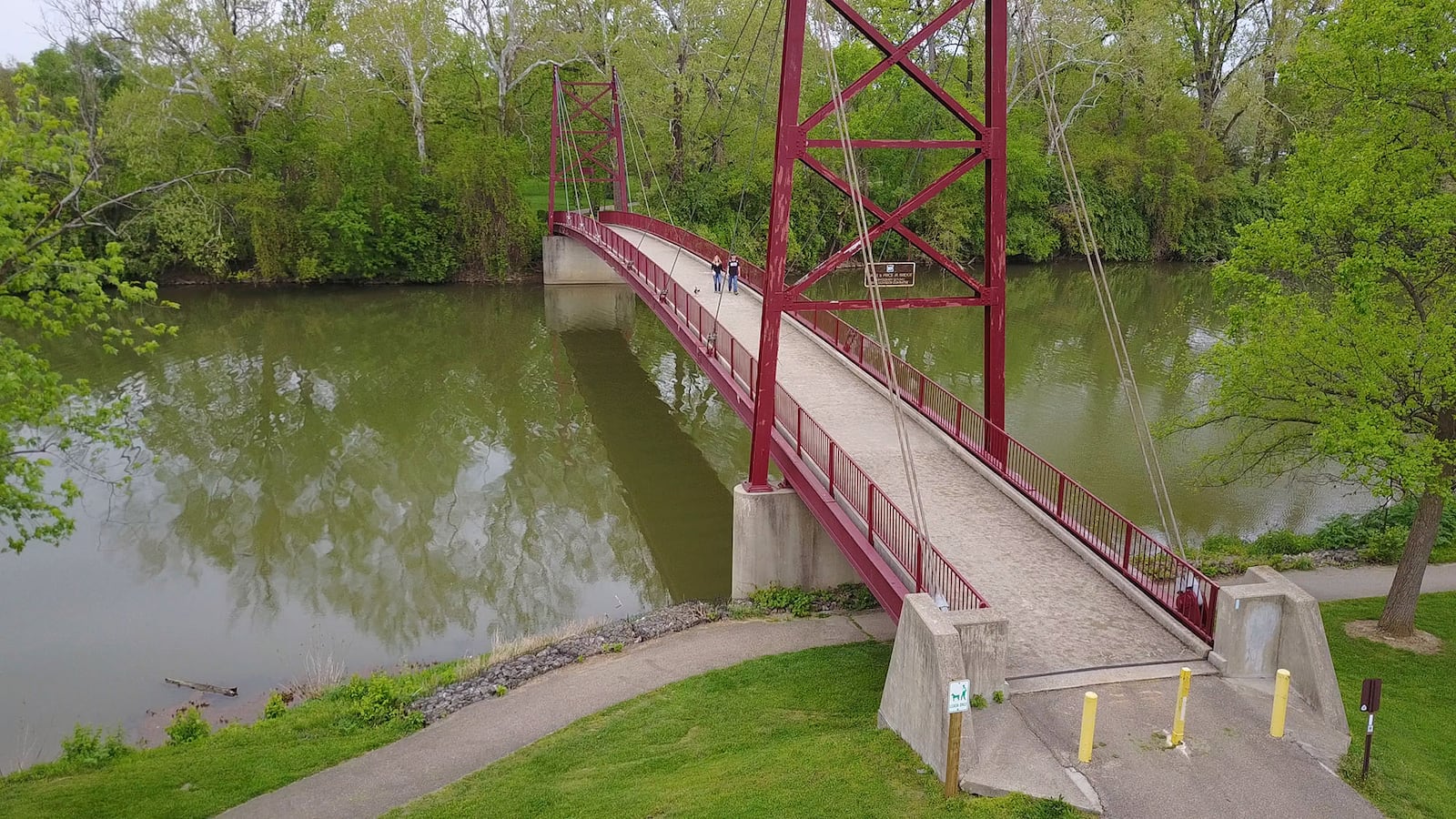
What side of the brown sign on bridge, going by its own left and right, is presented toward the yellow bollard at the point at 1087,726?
front

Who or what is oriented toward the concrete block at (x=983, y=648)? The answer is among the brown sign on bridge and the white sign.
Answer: the brown sign on bridge

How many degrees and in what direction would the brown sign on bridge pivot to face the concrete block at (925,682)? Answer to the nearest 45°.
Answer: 0° — it already faces it

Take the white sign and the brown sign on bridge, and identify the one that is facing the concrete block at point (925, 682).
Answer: the brown sign on bridge

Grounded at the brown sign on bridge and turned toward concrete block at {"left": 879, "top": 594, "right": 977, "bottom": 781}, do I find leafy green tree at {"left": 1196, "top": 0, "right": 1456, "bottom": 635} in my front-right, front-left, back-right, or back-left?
front-left

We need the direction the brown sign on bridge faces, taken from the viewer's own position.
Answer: facing the viewer

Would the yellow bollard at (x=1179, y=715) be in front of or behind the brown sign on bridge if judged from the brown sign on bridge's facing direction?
in front

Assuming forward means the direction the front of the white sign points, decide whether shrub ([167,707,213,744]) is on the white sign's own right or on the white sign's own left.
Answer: on the white sign's own right

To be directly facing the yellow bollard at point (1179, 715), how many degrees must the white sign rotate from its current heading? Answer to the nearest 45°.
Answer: approximately 90° to its left

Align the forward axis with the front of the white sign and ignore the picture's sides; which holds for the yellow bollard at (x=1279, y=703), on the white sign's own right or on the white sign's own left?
on the white sign's own left

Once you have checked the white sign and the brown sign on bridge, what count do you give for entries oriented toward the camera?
2

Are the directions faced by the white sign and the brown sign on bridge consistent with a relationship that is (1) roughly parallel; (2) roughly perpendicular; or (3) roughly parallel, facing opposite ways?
roughly parallel

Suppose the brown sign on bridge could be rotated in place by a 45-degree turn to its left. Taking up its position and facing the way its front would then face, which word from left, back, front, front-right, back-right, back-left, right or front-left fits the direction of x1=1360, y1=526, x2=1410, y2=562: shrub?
front-left

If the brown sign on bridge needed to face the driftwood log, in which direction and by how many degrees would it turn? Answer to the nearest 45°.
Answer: approximately 90° to its right

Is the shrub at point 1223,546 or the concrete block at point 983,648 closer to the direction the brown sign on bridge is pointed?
the concrete block

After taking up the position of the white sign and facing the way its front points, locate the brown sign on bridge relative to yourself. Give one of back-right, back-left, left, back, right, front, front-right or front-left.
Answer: back

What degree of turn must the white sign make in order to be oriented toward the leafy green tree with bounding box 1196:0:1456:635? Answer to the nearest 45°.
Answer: approximately 135° to its left

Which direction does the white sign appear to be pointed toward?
toward the camera
